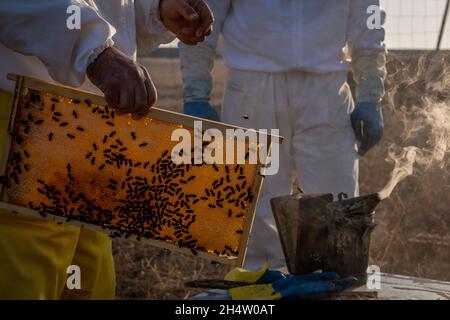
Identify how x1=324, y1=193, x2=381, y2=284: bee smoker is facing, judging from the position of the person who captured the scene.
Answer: facing to the right of the viewer

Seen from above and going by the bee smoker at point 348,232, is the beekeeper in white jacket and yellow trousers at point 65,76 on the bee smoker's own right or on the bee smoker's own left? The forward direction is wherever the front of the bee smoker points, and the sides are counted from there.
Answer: on the bee smoker's own right

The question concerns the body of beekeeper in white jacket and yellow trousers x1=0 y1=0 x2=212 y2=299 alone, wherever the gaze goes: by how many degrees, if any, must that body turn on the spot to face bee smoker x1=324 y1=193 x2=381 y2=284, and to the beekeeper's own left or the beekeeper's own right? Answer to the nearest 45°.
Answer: approximately 45° to the beekeeper's own left

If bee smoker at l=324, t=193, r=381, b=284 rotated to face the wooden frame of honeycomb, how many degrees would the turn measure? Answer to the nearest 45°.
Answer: approximately 135° to its right
